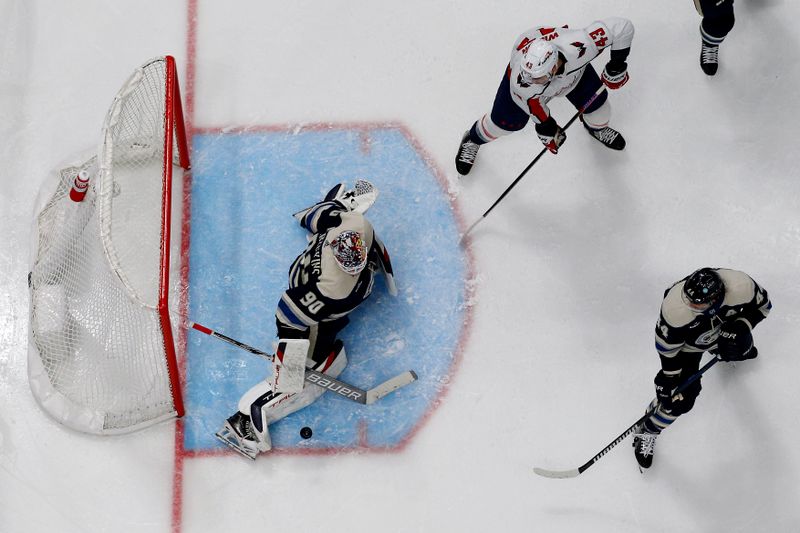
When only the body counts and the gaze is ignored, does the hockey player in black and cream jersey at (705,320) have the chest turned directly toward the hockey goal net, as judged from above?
no

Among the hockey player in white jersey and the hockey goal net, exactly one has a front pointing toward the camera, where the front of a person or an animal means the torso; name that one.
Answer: the hockey player in white jersey

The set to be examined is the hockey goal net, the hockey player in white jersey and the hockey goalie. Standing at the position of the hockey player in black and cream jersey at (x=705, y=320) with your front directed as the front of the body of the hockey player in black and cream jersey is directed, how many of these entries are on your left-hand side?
0

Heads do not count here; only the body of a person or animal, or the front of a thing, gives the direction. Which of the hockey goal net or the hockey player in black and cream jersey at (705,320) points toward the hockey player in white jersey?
the hockey goal net

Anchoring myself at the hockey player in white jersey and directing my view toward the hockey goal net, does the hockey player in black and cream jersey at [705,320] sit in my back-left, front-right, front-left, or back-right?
back-left

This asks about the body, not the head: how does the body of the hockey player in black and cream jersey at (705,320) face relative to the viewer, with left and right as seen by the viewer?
facing the viewer

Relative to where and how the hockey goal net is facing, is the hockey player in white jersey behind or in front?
in front

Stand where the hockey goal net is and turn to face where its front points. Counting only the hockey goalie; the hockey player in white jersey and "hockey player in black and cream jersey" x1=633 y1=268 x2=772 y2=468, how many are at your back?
0

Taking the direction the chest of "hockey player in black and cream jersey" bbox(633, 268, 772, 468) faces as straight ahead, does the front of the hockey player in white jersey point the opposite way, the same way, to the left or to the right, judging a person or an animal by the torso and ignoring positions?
the same way

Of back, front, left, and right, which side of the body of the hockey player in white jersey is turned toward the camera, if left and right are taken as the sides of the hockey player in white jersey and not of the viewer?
front

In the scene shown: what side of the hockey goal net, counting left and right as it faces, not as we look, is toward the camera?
right

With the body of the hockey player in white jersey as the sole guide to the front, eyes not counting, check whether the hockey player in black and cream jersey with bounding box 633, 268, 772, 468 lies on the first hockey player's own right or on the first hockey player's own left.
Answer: on the first hockey player's own left

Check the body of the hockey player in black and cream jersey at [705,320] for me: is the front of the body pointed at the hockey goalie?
no

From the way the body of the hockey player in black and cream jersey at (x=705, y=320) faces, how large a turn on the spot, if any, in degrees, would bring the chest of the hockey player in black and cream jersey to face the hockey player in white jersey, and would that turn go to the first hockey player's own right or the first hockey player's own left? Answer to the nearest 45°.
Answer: approximately 135° to the first hockey player's own right
